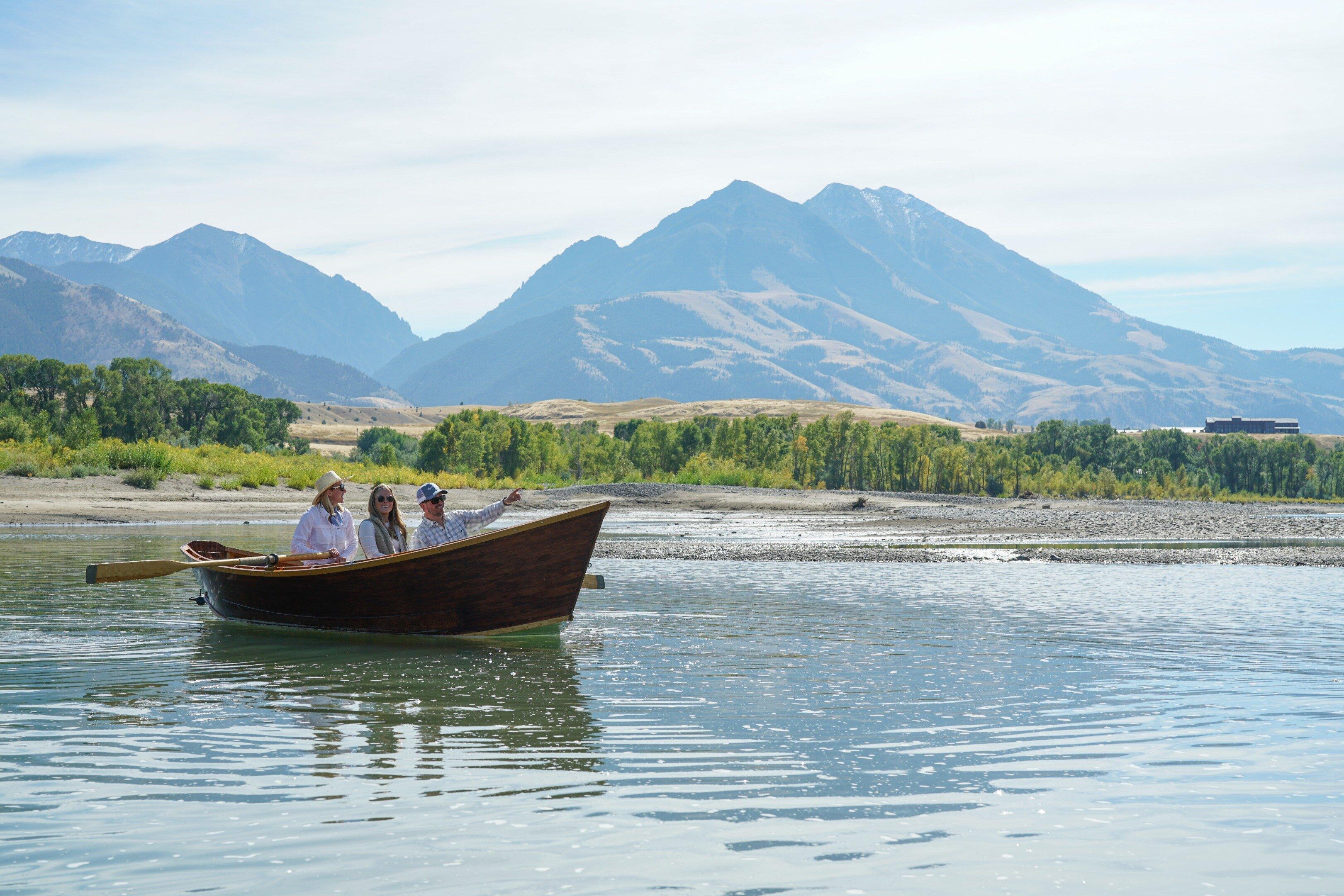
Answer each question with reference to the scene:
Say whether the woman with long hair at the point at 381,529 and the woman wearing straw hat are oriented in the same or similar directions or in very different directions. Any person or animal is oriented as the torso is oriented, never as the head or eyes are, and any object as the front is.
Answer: same or similar directions

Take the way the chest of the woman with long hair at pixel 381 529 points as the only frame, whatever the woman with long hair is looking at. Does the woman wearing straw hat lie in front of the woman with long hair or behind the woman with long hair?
behind

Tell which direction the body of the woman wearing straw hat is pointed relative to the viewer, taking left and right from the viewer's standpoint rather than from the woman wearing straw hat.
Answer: facing the viewer and to the right of the viewer

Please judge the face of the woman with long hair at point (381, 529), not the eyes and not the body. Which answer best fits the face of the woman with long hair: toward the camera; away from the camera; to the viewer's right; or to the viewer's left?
toward the camera

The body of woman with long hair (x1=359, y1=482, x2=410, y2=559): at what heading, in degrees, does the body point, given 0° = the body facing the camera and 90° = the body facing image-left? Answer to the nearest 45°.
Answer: approximately 315°

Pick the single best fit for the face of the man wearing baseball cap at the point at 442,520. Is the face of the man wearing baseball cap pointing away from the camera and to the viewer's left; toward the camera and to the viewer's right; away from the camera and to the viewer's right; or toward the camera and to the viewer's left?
toward the camera and to the viewer's right
